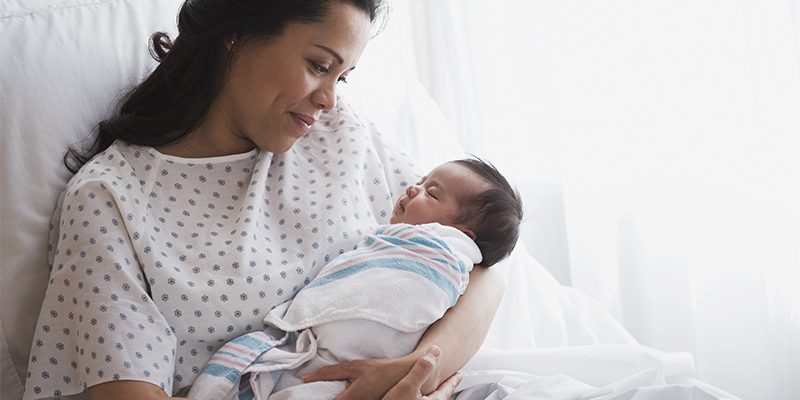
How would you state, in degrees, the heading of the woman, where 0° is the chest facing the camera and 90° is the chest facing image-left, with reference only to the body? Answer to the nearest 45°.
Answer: approximately 315°
